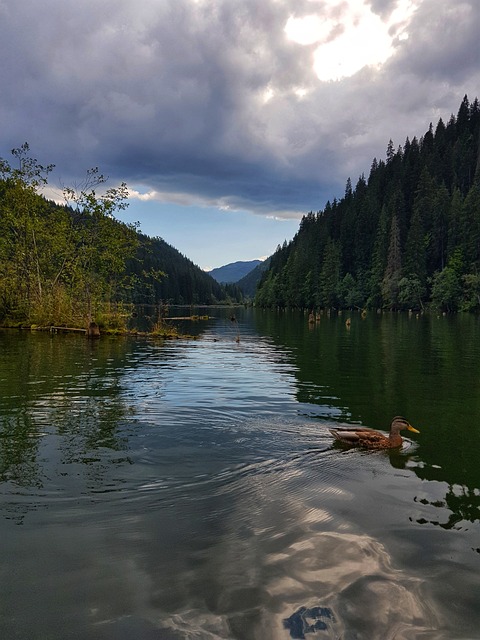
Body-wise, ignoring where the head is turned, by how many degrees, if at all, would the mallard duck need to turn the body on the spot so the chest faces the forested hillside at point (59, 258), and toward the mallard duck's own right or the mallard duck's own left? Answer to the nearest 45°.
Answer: approximately 135° to the mallard duck's own left

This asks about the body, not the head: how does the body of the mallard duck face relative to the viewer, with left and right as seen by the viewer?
facing to the right of the viewer
